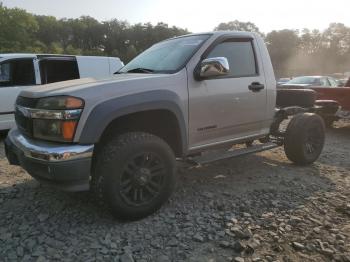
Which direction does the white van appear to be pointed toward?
to the viewer's left

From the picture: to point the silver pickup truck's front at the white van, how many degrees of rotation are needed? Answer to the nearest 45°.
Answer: approximately 90° to its right

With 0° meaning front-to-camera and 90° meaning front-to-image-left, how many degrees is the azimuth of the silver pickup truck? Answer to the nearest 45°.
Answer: approximately 45°

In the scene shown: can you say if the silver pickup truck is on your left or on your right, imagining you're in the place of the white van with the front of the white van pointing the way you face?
on your left

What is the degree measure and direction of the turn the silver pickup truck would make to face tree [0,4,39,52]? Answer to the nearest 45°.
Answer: approximately 135° to its right

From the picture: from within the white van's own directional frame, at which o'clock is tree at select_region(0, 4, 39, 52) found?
The tree is roughly at 3 o'clock from the white van.
